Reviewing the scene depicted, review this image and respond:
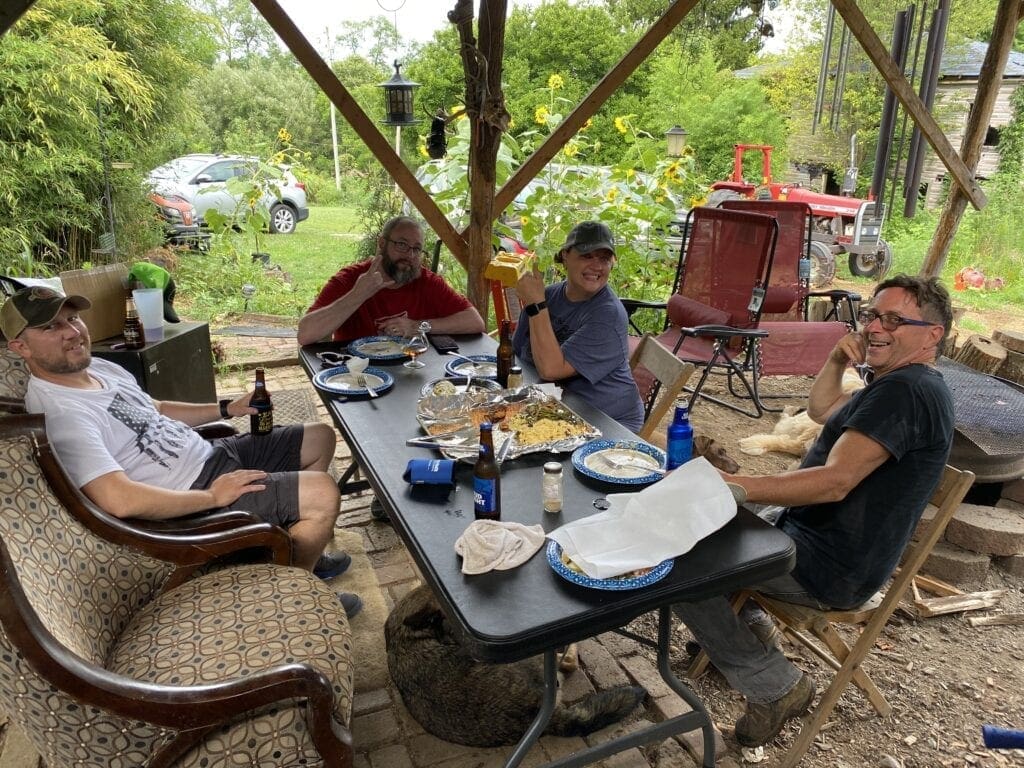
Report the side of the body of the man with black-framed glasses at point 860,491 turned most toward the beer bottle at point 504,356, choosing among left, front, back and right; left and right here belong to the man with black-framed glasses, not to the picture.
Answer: front

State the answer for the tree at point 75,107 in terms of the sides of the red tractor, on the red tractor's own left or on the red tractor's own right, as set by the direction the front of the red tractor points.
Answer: on the red tractor's own right

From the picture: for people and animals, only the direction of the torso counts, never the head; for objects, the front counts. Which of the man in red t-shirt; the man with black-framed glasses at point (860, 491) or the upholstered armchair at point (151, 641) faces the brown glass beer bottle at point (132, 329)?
the man with black-framed glasses

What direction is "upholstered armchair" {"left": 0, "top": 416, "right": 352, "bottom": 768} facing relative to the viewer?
to the viewer's right

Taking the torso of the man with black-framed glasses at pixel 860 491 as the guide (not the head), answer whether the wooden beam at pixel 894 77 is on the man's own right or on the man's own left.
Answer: on the man's own right

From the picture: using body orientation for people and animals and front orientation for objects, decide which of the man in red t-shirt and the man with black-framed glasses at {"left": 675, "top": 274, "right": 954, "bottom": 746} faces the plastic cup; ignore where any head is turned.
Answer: the man with black-framed glasses

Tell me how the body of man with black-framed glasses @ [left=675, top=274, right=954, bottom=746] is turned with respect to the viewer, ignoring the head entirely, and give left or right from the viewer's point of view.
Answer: facing to the left of the viewer

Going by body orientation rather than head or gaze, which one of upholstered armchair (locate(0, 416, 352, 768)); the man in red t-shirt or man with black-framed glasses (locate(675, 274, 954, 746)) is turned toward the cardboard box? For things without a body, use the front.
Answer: the man with black-framed glasses
